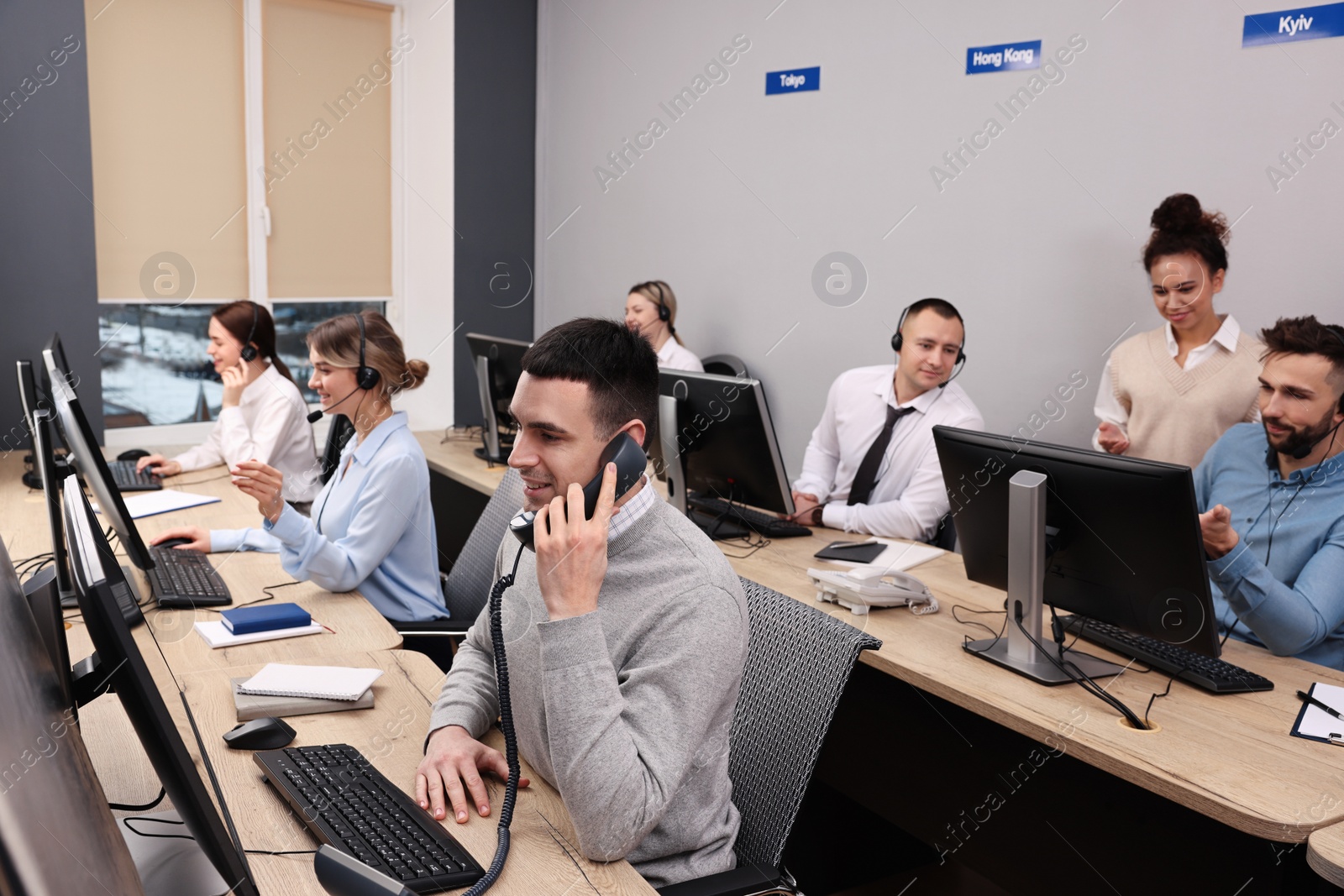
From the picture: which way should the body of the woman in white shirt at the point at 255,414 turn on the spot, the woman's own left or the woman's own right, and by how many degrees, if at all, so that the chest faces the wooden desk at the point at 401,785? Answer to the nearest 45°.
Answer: approximately 90° to the woman's own left

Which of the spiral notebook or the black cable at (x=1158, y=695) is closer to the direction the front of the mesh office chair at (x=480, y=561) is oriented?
the spiral notebook

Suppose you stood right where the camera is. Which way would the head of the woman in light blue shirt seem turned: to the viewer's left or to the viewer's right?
to the viewer's left

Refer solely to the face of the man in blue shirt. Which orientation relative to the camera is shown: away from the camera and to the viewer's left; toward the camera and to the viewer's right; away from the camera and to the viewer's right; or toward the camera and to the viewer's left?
toward the camera and to the viewer's left

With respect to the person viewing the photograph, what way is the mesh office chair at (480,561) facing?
facing to the left of the viewer

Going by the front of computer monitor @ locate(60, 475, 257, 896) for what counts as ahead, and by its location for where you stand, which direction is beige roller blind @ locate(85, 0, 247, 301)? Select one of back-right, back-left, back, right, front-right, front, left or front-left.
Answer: left

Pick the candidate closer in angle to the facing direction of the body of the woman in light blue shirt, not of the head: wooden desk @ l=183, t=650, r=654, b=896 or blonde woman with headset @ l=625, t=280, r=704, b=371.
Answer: the wooden desk

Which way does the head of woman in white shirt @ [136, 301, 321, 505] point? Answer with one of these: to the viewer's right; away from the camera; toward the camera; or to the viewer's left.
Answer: to the viewer's left

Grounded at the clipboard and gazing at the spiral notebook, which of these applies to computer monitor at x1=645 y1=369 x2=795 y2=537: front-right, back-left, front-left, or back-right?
front-right

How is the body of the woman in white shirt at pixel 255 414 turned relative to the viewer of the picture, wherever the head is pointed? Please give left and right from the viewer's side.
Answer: facing to the left of the viewer

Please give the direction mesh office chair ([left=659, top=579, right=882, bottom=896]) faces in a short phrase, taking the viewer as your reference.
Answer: facing the viewer and to the left of the viewer

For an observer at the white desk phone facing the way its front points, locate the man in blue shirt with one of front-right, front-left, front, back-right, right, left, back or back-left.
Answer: front-right

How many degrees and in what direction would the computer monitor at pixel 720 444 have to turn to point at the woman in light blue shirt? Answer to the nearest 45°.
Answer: approximately 180°

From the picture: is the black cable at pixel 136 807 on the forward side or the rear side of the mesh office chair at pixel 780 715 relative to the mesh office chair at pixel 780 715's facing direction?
on the forward side

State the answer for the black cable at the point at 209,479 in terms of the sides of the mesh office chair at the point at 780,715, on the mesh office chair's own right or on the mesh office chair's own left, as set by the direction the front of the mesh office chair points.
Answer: on the mesh office chair's own right

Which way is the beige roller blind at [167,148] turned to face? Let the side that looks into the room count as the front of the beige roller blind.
toward the camera
